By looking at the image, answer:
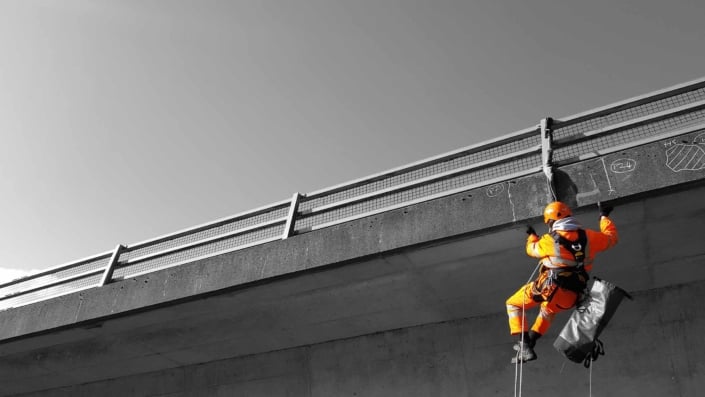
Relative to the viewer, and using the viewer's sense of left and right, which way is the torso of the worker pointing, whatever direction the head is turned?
facing away from the viewer and to the left of the viewer
